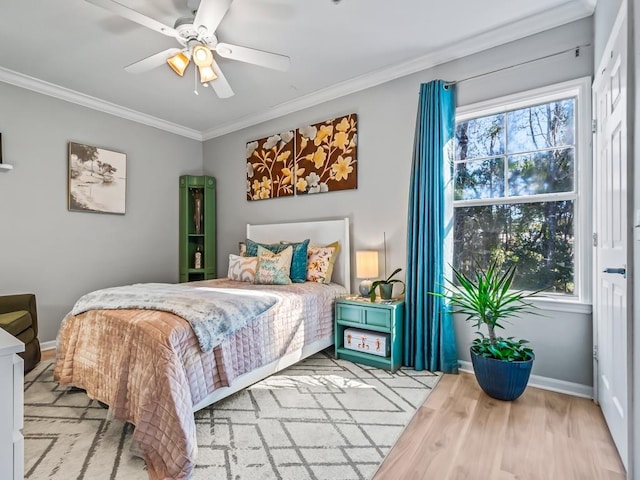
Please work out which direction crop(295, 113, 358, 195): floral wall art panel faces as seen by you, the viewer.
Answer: facing the viewer and to the left of the viewer

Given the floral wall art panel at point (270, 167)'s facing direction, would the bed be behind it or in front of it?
in front

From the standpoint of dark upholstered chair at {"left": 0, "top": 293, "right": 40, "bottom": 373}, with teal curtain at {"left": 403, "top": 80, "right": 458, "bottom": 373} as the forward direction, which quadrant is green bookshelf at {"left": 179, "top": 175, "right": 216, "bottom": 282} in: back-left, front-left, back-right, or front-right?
front-left

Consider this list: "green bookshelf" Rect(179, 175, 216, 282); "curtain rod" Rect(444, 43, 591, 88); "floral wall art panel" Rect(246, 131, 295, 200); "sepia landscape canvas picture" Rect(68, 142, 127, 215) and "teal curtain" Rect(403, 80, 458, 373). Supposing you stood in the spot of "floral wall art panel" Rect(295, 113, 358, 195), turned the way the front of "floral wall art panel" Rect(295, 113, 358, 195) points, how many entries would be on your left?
2

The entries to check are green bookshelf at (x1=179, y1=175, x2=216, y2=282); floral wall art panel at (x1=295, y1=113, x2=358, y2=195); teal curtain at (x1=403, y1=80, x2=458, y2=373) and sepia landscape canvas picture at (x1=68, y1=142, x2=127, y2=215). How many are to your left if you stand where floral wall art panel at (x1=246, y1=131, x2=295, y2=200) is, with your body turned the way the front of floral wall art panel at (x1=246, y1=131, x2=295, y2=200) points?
2

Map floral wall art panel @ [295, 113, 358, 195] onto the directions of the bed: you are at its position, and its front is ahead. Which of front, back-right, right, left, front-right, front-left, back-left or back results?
back

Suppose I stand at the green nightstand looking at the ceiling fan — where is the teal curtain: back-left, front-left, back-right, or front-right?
back-left

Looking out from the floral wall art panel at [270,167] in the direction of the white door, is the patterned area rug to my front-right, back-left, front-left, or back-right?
front-right

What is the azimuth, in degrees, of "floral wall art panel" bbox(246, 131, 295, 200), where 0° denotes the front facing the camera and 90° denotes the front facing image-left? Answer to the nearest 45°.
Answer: approximately 45°

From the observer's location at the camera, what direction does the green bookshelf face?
facing the viewer

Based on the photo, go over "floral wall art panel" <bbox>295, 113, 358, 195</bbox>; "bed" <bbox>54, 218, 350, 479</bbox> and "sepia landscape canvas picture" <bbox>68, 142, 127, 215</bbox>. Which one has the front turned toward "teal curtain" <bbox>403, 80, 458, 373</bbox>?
the sepia landscape canvas picture

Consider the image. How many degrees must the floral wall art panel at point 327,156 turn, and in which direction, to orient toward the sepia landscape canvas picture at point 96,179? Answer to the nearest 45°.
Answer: approximately 45° to its right

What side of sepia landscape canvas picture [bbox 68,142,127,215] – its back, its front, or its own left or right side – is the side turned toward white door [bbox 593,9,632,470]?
front

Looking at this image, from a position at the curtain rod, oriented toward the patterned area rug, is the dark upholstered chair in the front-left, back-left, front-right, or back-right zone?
front-right

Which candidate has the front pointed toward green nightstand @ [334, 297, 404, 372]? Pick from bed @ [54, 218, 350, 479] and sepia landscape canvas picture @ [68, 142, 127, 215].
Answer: the sepia landscape canvas picture

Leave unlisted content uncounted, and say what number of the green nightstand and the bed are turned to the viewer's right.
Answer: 0

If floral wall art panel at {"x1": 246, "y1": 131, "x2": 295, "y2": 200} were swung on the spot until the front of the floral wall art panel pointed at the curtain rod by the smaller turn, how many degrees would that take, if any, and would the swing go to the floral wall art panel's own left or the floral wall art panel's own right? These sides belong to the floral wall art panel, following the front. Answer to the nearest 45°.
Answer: approximately 90° to the floral wall art panel's own left
